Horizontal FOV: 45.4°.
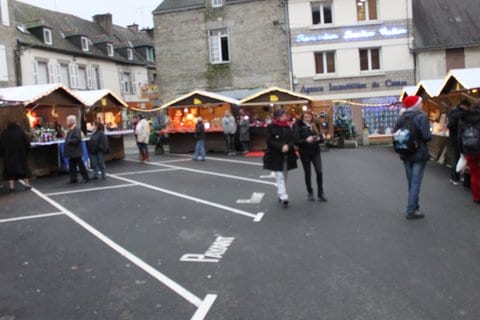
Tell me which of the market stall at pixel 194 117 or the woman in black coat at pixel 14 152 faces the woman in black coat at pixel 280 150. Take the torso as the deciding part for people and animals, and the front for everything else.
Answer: the market stall

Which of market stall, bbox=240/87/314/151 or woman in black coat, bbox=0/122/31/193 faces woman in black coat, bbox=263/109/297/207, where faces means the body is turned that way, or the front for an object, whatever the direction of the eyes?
the market stall

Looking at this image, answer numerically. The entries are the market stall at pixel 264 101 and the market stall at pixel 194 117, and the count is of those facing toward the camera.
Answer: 2

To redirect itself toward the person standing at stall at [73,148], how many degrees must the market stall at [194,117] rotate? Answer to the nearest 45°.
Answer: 0° — it already faces them

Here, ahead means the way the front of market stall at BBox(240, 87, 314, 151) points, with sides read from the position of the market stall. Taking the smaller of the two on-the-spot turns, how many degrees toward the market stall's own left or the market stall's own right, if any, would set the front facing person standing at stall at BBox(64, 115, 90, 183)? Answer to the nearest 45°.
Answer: approximately 45° to the market stall's own right

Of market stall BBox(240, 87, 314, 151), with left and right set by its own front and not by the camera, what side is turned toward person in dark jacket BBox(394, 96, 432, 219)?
front

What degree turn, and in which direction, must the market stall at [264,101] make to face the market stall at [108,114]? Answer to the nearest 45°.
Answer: approximately 90° to its right

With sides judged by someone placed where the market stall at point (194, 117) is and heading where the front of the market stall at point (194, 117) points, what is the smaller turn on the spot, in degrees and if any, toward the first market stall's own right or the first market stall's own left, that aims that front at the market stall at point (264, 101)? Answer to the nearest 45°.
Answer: approximately 90° to the first market stall's own left

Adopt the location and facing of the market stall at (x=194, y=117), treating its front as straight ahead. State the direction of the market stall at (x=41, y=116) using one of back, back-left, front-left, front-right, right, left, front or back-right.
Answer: front-right

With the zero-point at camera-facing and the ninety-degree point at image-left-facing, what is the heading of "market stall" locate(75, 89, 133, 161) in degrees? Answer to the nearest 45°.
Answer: approximately 315°

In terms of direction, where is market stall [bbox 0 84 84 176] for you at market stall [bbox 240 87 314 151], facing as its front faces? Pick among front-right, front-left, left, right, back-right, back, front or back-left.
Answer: front-right
